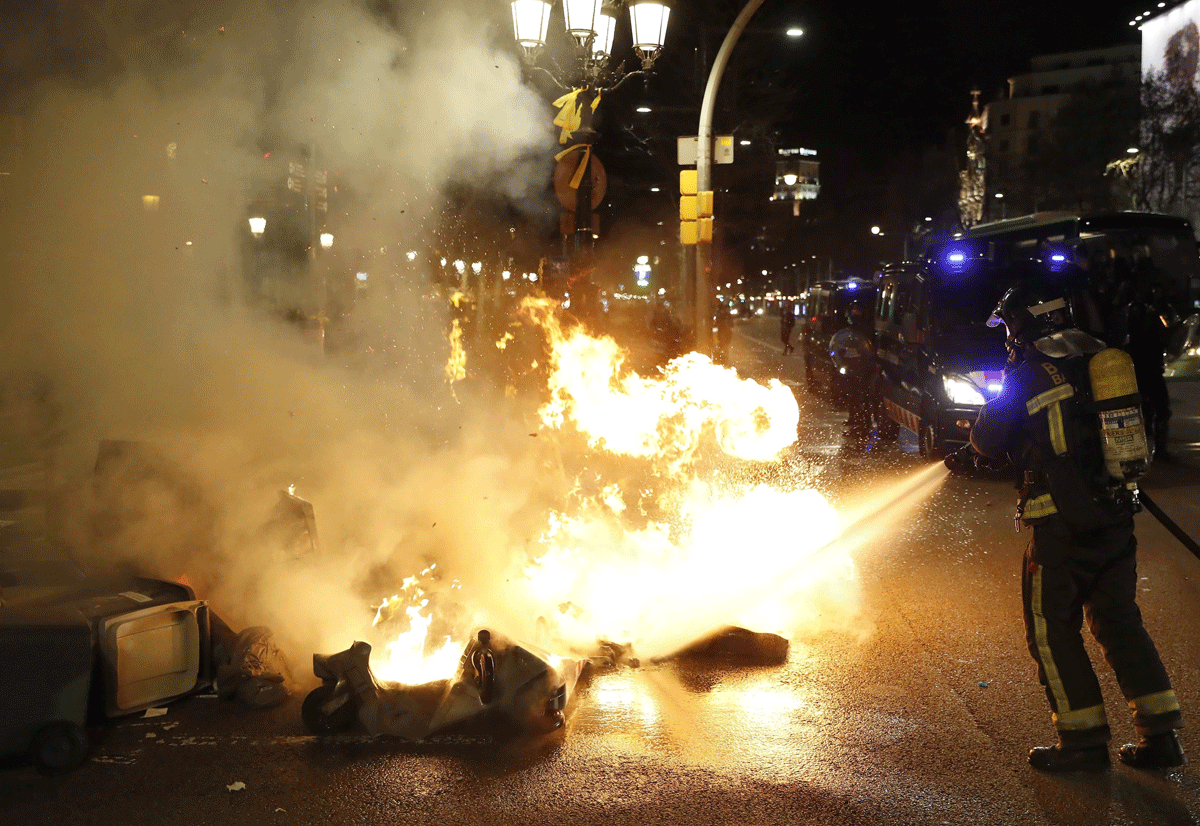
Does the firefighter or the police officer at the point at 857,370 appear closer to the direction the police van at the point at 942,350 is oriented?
the firefighter

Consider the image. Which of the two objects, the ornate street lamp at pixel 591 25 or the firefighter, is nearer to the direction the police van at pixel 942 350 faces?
the firefighter

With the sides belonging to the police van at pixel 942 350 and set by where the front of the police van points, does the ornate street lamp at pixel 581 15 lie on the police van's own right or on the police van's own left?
on the police van's own right

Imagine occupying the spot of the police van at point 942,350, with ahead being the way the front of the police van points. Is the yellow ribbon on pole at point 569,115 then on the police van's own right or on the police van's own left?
on the police van's own right

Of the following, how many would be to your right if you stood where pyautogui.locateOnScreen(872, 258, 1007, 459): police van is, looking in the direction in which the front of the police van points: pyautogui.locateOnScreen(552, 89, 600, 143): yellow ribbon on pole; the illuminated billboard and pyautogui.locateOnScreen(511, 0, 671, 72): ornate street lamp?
2

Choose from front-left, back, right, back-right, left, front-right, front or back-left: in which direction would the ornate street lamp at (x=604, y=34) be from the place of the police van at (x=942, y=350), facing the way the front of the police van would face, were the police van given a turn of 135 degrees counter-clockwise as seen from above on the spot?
back-left

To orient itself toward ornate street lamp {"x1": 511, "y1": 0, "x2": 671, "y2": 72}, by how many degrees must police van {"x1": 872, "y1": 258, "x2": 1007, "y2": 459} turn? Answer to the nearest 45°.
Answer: approximately 90° to its right

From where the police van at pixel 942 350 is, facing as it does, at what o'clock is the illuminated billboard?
The illuminated billboard is roughly at 8 o'clock from the police van.

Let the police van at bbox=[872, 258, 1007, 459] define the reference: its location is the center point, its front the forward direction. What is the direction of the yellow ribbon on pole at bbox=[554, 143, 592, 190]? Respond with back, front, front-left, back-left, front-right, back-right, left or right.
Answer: right

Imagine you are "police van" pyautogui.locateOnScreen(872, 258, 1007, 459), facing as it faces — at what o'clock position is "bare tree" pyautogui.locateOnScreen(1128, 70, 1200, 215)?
The bare tree is roughly at 8 o'clock from the police van.

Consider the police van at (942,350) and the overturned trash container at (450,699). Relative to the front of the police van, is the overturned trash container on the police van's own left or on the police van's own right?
on the police van's own right
